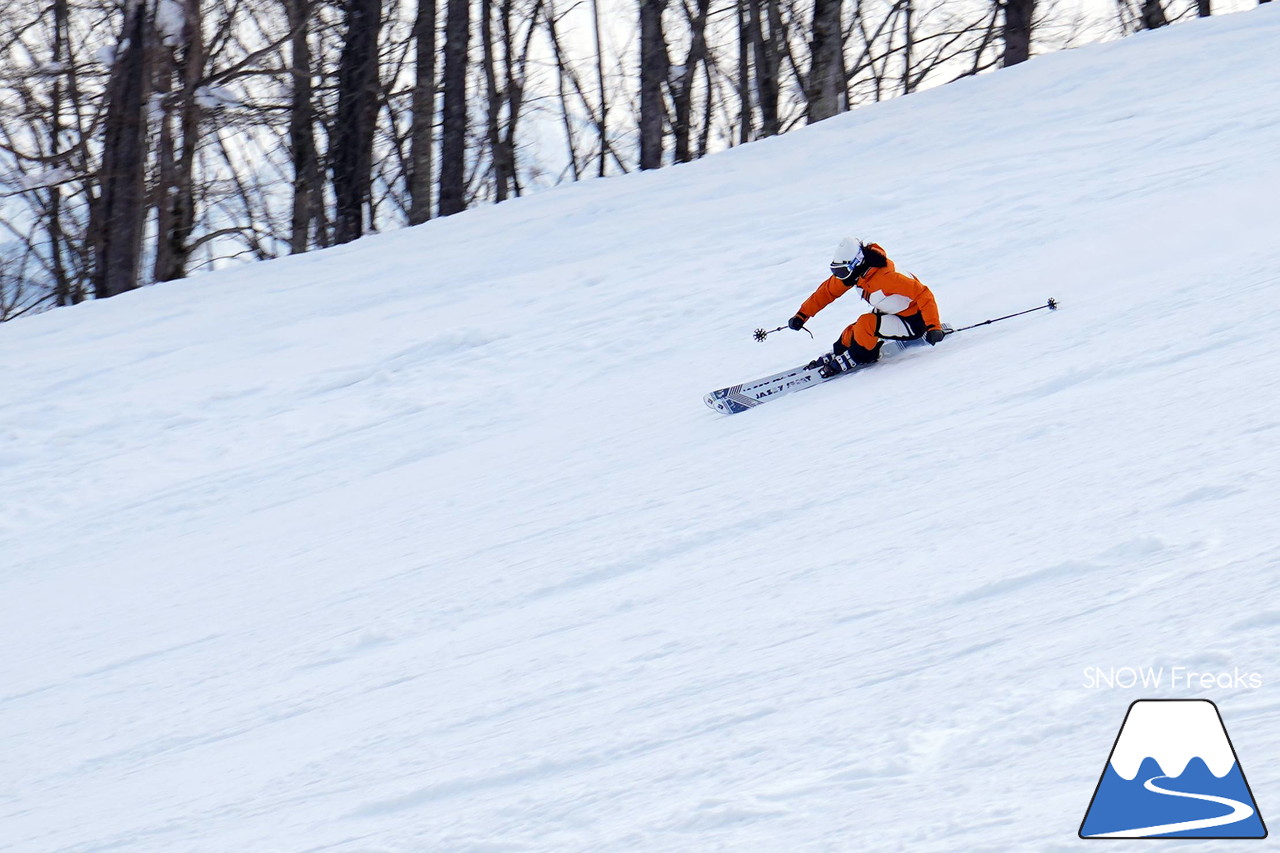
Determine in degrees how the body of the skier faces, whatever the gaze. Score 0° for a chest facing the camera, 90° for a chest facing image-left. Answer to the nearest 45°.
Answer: approximately 45°

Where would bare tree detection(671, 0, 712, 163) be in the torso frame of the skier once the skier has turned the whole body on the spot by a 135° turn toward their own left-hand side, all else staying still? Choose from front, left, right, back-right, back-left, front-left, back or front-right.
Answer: left
